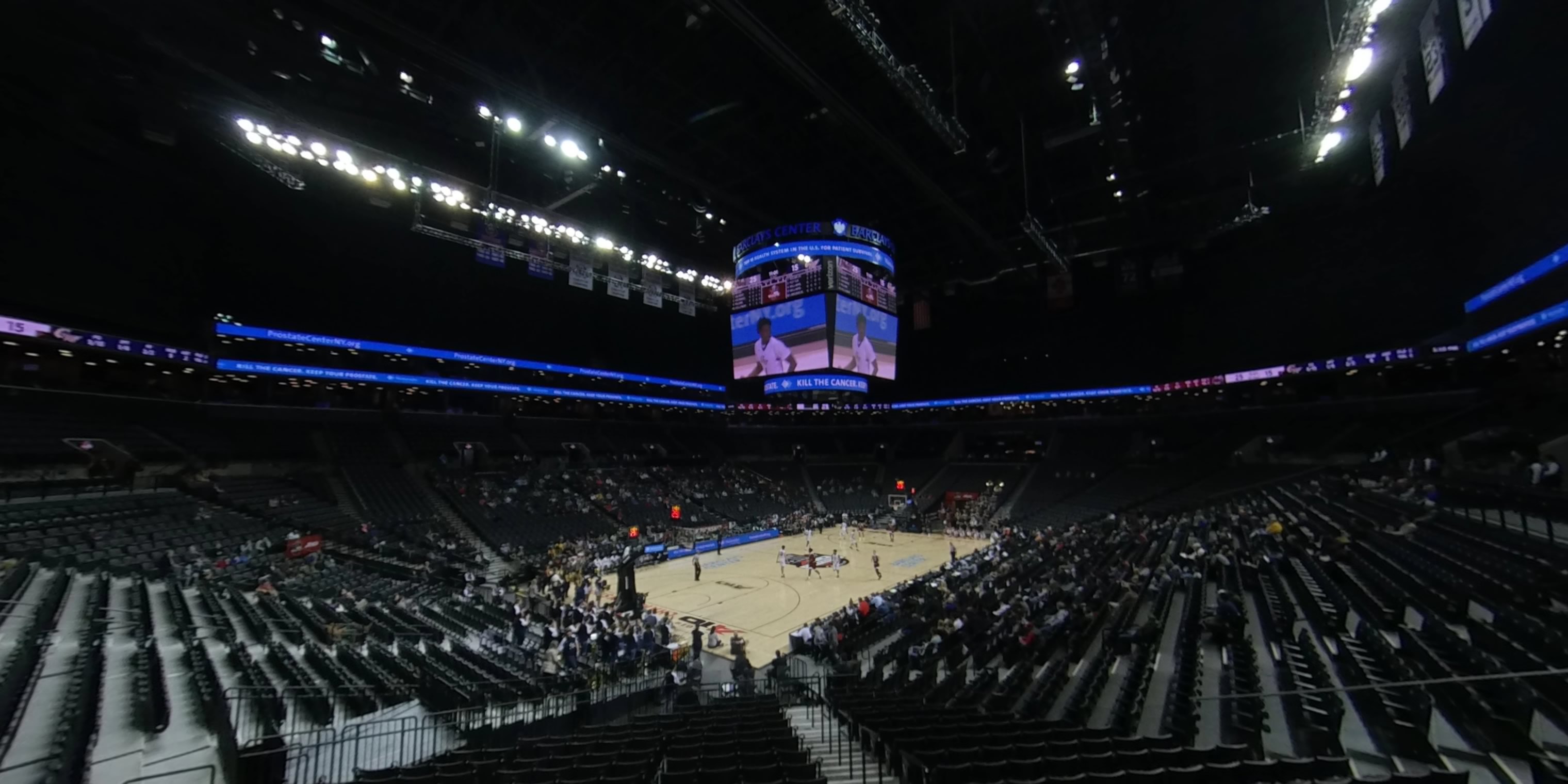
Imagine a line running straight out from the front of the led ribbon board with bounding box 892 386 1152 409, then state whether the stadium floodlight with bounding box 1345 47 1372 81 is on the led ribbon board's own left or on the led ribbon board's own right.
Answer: on the led ribbon board's own left

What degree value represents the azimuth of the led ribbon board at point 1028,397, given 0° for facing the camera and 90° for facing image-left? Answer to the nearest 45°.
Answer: approximately 45°

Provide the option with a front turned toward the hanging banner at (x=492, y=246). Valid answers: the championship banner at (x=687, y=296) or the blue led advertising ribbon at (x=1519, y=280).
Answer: the blue led advertising ribbon

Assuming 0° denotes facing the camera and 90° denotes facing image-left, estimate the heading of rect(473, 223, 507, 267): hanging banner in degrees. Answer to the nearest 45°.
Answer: approximately 315°

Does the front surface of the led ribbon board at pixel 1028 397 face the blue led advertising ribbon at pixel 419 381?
yes

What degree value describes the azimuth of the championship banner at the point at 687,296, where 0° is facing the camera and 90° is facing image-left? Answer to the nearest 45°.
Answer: approximately 315°

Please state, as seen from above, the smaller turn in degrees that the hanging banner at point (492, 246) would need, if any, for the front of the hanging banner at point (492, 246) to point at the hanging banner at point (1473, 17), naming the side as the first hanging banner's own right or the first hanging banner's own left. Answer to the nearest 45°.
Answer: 0° — it already faces it

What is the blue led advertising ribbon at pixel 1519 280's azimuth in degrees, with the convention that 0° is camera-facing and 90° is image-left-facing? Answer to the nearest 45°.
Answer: approximately 45°
